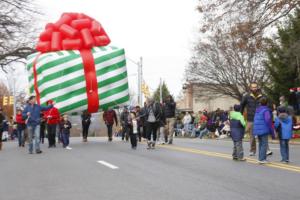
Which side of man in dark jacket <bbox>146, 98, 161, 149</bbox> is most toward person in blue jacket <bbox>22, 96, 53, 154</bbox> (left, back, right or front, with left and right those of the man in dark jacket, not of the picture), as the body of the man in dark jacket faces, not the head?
right

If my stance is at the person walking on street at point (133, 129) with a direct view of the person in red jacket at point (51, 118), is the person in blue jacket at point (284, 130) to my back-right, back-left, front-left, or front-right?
back-left

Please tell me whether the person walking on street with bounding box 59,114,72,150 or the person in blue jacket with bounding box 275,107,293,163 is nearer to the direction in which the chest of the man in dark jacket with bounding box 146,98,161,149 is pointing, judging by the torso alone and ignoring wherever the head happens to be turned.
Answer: the person in blue jacket

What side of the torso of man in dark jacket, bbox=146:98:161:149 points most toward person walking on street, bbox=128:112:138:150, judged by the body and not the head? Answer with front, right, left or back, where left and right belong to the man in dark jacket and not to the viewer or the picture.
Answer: right

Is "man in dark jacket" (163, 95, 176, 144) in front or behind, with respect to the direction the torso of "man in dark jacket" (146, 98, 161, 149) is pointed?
behind

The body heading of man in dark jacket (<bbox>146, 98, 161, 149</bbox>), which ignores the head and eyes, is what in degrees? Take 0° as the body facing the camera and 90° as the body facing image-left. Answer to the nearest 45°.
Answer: approximately 0°

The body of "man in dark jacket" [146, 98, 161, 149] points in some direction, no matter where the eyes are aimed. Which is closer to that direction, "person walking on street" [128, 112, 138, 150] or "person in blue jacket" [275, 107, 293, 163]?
the person in blue jacket

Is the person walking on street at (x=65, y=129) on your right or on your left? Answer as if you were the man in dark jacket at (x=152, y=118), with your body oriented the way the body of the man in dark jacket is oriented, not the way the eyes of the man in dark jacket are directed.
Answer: on your right

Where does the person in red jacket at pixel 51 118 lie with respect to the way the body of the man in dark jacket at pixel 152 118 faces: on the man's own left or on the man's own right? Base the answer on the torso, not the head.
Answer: on the man's own right
